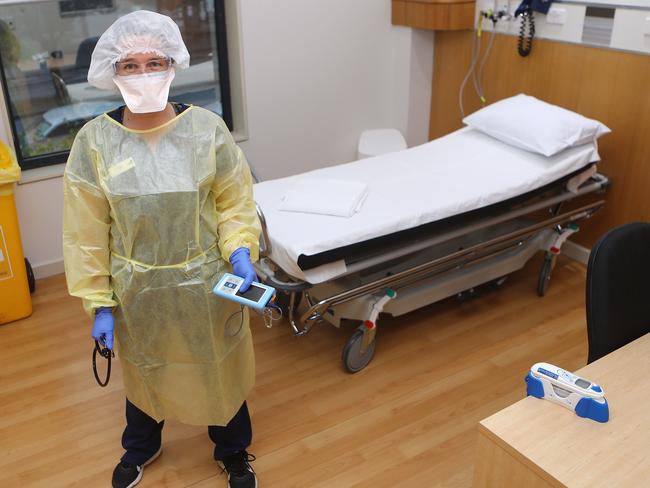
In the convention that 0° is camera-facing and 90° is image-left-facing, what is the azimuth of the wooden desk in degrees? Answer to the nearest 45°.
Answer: approximately 135°

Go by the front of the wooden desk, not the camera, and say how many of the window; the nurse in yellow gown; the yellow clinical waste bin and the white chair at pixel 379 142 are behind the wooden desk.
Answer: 0

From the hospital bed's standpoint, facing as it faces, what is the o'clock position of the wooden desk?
The wooden desk is roughly at 10 o'clock from the hospital bed.

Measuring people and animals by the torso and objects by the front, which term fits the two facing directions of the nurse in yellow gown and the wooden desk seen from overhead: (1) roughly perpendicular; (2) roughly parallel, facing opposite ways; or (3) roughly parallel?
roughly parallel, facing opposite ways

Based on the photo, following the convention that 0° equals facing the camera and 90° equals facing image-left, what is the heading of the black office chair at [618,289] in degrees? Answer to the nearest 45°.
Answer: approximately 315°

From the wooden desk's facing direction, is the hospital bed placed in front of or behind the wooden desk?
in front

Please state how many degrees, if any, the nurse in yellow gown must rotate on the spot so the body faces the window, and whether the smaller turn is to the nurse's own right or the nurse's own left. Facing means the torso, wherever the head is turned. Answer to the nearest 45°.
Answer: approximately 180°

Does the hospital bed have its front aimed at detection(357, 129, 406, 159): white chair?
no

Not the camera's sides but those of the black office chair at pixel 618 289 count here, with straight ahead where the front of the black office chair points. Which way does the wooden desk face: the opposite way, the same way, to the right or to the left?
the opposite way

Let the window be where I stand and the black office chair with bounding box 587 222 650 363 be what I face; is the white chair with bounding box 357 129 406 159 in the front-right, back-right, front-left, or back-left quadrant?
front-left

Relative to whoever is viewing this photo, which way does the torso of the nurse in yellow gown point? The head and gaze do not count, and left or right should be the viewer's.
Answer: facing the viewer

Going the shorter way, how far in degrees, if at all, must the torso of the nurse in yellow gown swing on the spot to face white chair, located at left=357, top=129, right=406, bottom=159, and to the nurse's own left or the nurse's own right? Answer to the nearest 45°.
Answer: approximately 135° to the nurse's own left

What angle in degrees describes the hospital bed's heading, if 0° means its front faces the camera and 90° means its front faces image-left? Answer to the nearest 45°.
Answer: approximately 45°

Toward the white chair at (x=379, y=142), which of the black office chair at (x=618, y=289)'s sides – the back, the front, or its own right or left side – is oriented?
back

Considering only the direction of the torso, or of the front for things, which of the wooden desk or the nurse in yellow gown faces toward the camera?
the nurse in yellow gown

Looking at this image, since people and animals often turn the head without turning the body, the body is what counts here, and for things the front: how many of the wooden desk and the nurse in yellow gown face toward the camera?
1

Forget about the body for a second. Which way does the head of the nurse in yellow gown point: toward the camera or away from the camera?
toward the camera

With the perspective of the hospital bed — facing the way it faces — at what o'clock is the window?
The window is roughly at 2 o'clock from the hospital bed.

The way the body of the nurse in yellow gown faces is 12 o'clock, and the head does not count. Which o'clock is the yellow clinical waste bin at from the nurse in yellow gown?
The yellow clinical waste bin is roughly at 5 o'clock from the nurse in yellow gown.
